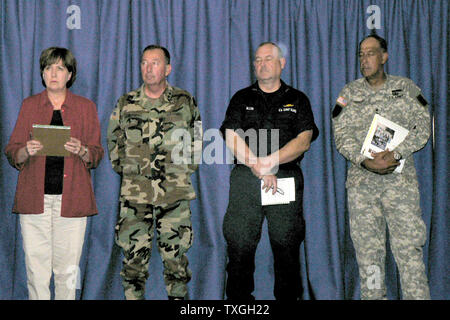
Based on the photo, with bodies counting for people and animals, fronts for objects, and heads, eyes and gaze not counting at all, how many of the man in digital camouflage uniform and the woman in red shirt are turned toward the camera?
2

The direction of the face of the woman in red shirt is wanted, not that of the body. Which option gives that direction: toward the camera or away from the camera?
toward the camera

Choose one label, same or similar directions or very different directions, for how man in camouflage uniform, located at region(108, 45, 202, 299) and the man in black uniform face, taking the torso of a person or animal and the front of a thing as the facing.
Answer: same or similar directions

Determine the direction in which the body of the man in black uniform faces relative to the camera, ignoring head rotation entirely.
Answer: toward the camera

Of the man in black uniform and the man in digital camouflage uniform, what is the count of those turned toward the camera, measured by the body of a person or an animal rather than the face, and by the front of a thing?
2

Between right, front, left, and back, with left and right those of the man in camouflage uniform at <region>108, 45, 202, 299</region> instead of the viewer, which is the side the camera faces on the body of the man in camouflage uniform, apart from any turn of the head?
front

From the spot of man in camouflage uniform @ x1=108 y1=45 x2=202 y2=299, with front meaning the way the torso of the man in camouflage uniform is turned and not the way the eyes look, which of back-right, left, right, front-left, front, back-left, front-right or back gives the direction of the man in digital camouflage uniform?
left

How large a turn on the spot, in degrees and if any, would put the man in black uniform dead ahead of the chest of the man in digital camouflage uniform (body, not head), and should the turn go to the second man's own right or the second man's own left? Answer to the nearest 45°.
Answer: approximately 45° to the second man's own right

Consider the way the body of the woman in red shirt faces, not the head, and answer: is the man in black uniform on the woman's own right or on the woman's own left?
on the woman's own left

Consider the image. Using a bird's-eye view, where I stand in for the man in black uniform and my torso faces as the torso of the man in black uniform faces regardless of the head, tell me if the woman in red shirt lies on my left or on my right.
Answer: on my right
